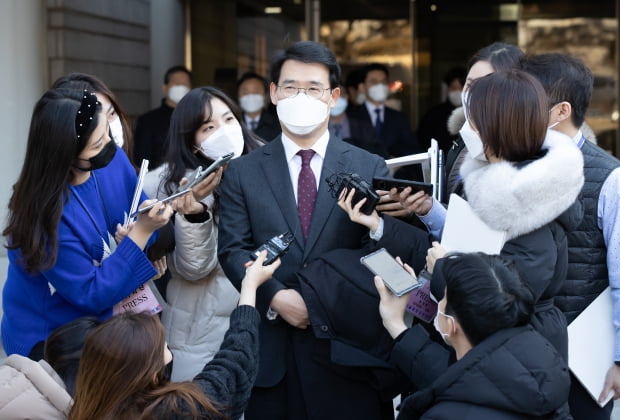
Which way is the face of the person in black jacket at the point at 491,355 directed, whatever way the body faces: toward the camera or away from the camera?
away from the camera

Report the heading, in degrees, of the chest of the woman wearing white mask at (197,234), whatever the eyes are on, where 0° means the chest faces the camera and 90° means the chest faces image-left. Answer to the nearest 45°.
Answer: approximately 315°

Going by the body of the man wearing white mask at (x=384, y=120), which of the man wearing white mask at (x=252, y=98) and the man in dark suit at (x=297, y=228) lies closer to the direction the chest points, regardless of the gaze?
the man in dark suit

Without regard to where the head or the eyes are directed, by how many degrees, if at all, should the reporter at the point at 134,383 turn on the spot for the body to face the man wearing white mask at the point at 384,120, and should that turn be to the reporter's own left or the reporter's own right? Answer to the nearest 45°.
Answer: approximately 45° to the reporter's own left

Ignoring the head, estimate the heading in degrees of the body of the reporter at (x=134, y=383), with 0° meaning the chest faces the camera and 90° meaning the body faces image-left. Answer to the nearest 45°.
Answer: approximately 225°

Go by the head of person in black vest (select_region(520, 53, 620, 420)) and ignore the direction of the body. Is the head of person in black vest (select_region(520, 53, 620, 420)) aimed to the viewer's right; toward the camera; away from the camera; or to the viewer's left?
to the viewer's left

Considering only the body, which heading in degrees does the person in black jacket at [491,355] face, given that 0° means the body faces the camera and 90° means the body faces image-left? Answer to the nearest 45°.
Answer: approximately 135°

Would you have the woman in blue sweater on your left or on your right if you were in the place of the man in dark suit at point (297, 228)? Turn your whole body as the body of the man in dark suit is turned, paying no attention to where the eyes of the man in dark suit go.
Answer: on your right

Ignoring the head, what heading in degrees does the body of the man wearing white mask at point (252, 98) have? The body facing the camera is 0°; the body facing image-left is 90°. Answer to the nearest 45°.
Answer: approximately 0°
